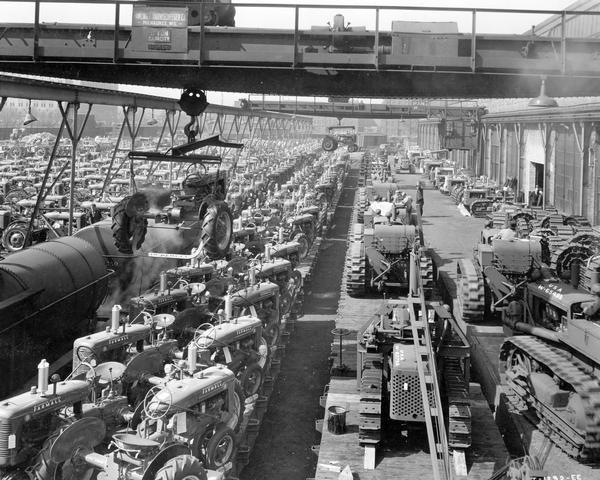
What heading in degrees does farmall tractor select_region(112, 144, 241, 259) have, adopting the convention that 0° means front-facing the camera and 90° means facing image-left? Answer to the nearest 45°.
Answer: approximately 225°

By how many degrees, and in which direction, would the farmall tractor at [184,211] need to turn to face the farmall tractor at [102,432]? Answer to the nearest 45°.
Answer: approximately 135° to its right

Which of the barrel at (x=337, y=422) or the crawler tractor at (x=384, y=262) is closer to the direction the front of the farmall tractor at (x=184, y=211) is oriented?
the crawler tractor
